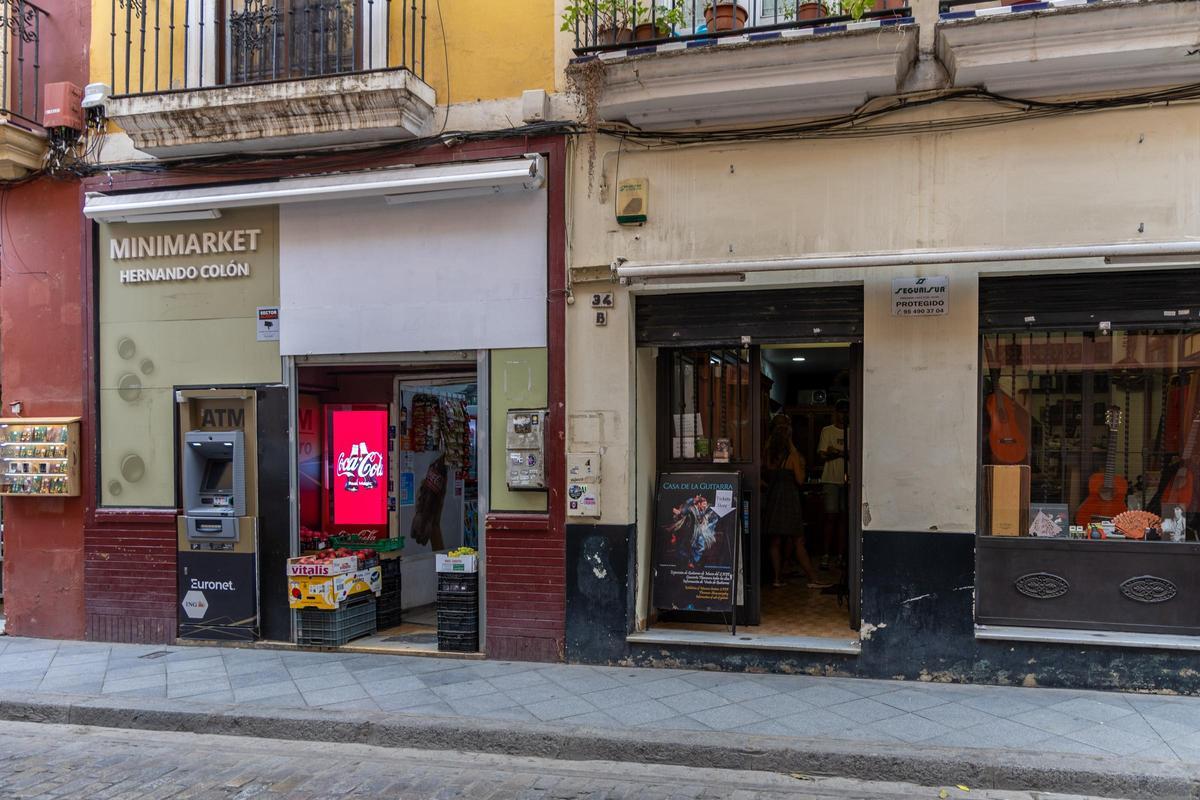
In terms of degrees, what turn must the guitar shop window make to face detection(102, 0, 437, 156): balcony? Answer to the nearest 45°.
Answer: approximately 90° to its right

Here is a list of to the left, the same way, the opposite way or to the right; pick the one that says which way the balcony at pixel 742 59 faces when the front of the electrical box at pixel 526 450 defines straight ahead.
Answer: the same way

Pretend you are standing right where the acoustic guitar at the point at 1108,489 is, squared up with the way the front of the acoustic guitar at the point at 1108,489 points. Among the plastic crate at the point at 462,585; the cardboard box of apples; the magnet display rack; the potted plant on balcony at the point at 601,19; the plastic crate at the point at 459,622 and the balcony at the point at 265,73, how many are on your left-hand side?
0

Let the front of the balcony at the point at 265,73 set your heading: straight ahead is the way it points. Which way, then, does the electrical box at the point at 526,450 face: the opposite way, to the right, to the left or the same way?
the same way

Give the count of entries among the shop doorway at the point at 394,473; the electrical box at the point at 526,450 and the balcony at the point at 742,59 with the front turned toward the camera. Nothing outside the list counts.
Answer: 3

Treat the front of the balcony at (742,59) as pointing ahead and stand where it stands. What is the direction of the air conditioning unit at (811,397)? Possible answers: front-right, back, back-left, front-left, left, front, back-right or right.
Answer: back

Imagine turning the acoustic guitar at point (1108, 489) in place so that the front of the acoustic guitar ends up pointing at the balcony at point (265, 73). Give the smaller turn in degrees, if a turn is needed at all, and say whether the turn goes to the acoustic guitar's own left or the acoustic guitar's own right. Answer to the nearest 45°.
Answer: approximately 90° to the acoustic guitar's own right

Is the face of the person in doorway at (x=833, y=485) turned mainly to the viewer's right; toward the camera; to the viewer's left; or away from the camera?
toward the camera

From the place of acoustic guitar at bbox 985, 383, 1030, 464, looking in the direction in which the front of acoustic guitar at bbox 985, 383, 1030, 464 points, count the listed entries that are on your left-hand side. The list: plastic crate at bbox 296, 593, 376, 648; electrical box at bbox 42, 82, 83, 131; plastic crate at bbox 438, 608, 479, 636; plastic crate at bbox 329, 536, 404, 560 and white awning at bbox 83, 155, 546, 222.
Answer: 0

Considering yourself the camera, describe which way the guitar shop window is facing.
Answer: facing the viewer

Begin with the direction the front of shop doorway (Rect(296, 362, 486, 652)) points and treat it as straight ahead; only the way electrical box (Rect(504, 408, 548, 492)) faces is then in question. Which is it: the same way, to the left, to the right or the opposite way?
the same way

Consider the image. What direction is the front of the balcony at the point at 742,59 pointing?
toward the camera

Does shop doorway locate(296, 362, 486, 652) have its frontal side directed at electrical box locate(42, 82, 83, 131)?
no

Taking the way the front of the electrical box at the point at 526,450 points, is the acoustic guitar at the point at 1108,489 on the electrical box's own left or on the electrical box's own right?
on the electrical box's own left

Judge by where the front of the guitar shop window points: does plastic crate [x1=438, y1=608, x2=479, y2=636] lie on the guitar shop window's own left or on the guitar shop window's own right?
on the guitar shop window's own right

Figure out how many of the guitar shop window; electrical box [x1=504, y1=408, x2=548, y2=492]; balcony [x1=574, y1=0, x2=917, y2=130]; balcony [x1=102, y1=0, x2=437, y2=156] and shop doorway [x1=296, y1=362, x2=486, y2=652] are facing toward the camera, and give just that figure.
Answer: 5

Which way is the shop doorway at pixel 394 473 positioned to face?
toward the camera
